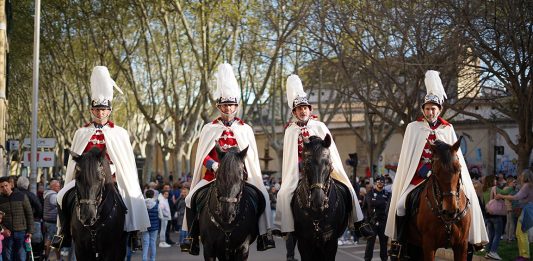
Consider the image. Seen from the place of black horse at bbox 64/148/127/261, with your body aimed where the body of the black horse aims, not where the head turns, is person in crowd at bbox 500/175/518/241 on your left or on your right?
on your left

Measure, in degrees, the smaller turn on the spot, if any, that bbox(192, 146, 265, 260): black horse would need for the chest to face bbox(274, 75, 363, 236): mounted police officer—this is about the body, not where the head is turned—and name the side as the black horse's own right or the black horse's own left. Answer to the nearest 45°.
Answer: approximately 135° to the black horse's own left

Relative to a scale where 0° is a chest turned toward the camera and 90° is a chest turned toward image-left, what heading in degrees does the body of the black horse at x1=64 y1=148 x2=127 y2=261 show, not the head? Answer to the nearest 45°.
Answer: approximately 0°

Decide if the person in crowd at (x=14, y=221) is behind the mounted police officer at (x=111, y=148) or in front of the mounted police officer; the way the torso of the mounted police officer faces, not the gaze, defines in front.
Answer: behind

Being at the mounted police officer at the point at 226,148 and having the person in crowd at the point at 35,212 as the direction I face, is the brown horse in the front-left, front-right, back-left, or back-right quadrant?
back-right

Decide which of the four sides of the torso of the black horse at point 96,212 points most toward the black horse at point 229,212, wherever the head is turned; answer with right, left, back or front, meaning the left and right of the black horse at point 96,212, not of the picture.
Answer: left

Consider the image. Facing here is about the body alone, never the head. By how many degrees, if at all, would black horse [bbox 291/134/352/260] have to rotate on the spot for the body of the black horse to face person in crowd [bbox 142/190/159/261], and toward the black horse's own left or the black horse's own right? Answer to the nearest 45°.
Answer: approximately 135° to the black horse's own right
